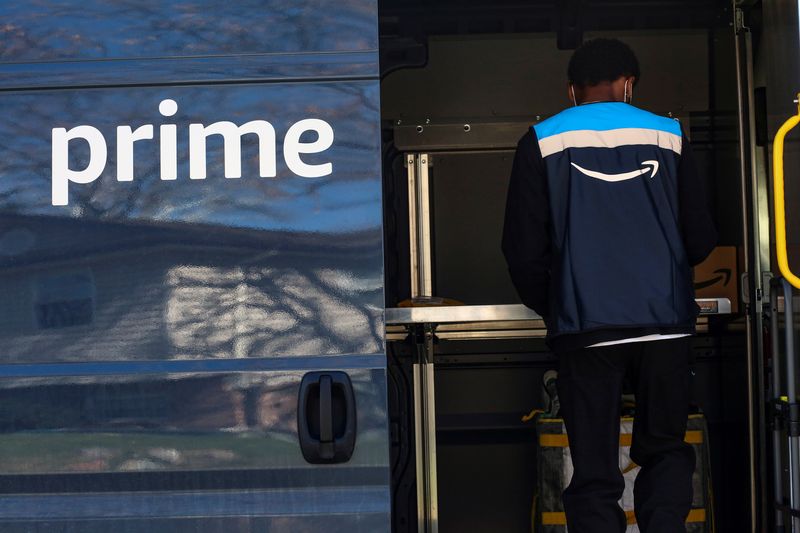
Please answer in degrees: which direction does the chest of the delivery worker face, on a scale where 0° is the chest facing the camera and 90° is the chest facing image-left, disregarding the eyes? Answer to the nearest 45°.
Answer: approximately 180°

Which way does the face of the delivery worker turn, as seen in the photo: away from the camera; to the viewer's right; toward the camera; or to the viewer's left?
away from the camera

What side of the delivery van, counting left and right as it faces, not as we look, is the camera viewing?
right
